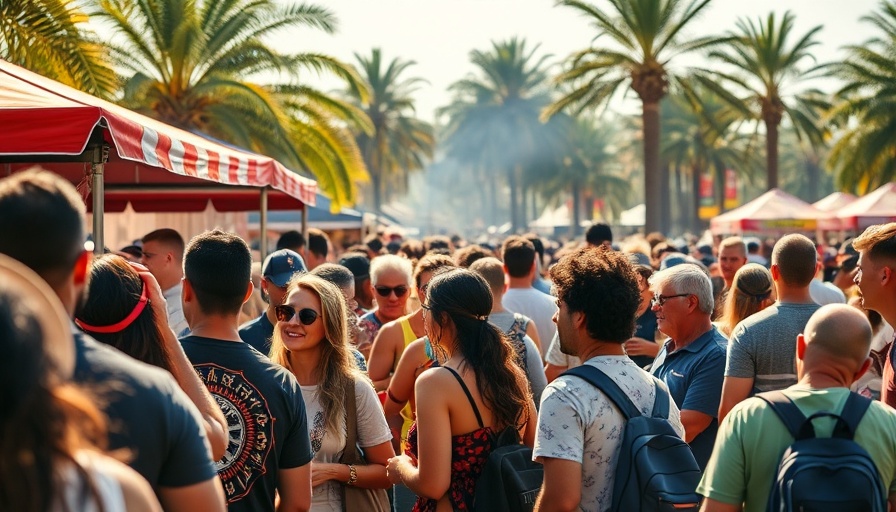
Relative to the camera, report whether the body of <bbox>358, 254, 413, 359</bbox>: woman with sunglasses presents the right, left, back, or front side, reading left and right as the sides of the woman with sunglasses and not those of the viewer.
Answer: front

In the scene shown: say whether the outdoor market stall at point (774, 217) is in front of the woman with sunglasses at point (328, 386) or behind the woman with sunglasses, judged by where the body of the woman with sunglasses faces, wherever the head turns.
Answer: behind

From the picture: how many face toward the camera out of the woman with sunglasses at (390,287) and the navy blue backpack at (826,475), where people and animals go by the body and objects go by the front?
2

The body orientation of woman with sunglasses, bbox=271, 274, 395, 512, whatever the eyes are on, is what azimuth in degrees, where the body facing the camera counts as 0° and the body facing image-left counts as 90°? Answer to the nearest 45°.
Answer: approximately 45°

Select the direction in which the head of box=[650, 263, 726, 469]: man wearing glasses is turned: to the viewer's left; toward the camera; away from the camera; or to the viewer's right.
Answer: to the viewer's left

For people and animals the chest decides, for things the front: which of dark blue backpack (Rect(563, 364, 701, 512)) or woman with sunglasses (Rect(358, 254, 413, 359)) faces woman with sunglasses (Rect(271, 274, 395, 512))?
woman with sunglasses (Rect(358, 254, 413, 359))

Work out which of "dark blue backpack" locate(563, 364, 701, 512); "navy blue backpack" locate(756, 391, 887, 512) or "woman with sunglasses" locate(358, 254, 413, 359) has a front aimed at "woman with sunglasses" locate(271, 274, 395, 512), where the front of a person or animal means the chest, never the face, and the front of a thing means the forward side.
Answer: "woman with sunglasses" locate(358, 254, 413, 359)

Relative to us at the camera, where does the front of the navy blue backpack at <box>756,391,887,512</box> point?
facing the viewer

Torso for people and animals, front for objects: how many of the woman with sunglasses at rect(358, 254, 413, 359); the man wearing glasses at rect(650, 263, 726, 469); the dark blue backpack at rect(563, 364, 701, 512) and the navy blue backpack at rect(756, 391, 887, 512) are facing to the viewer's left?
1

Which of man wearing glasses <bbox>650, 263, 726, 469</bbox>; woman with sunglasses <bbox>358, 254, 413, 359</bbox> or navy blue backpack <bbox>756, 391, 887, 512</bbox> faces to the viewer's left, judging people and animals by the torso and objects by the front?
the man wearing glasses
